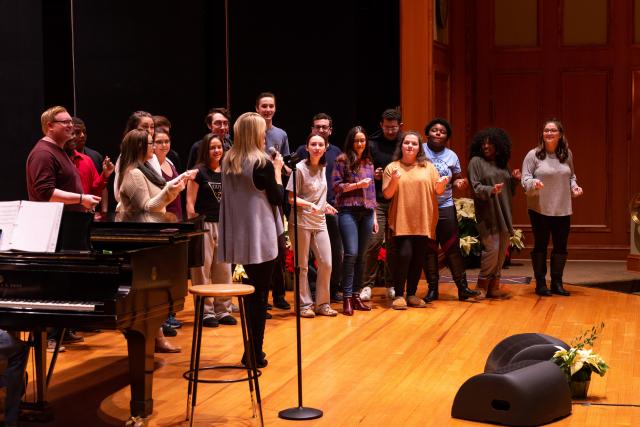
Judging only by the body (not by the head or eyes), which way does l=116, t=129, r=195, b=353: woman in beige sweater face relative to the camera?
to the viewer's right

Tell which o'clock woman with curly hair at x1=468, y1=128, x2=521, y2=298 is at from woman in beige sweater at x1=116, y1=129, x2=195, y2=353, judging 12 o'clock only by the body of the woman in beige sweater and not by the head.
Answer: The woman with curly hair is roughly at 11 o'clock from the woman in beige sweater.

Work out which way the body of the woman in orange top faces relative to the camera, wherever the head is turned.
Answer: toward the camera

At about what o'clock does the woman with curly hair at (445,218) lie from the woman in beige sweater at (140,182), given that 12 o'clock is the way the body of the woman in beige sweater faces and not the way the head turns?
The woman with curly hair is roughly at 11 o'clock from the woman in beige sweater.

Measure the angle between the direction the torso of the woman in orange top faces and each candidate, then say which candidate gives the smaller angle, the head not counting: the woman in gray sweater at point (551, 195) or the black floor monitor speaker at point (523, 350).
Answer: the black floor monitor speaker

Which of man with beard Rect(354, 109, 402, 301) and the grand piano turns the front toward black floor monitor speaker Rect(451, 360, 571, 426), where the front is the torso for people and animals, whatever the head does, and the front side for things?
the man with beard

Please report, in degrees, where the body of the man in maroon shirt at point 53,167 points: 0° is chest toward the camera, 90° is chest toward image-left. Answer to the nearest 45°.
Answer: approximately 270°

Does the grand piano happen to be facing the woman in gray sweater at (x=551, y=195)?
no

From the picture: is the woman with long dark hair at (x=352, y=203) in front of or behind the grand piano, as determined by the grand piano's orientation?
behind

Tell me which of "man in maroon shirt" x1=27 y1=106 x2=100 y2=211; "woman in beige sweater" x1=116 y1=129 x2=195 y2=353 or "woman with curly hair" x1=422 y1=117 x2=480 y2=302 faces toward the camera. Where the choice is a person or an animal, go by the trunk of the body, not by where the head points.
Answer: the woman with curly hair

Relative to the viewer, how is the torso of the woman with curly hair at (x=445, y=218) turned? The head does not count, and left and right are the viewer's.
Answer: facing the viewer

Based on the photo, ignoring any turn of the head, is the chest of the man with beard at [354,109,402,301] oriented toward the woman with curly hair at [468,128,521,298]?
no

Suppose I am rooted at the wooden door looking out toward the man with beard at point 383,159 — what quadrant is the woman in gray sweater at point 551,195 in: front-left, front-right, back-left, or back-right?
front-left

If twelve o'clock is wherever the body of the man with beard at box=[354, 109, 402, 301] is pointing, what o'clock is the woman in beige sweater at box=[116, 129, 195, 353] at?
The woman in beige sweater is roughly at 1 o'clock from the man with beard.

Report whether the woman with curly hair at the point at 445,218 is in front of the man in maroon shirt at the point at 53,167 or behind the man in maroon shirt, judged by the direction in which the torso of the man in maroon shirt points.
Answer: in front

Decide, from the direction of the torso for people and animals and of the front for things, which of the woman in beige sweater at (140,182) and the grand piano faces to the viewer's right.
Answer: the woman in beige sweater

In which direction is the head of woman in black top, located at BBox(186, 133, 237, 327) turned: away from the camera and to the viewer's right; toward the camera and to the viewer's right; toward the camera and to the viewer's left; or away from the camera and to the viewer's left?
toward the camera and to the viewer's right

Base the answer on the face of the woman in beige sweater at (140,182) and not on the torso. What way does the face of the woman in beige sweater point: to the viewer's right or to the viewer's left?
to the viewer's right

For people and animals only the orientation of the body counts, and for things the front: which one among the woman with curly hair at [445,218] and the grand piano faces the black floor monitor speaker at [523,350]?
the woman with curly hair

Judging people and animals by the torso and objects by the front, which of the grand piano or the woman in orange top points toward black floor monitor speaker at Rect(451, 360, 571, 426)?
the woman in orange top
